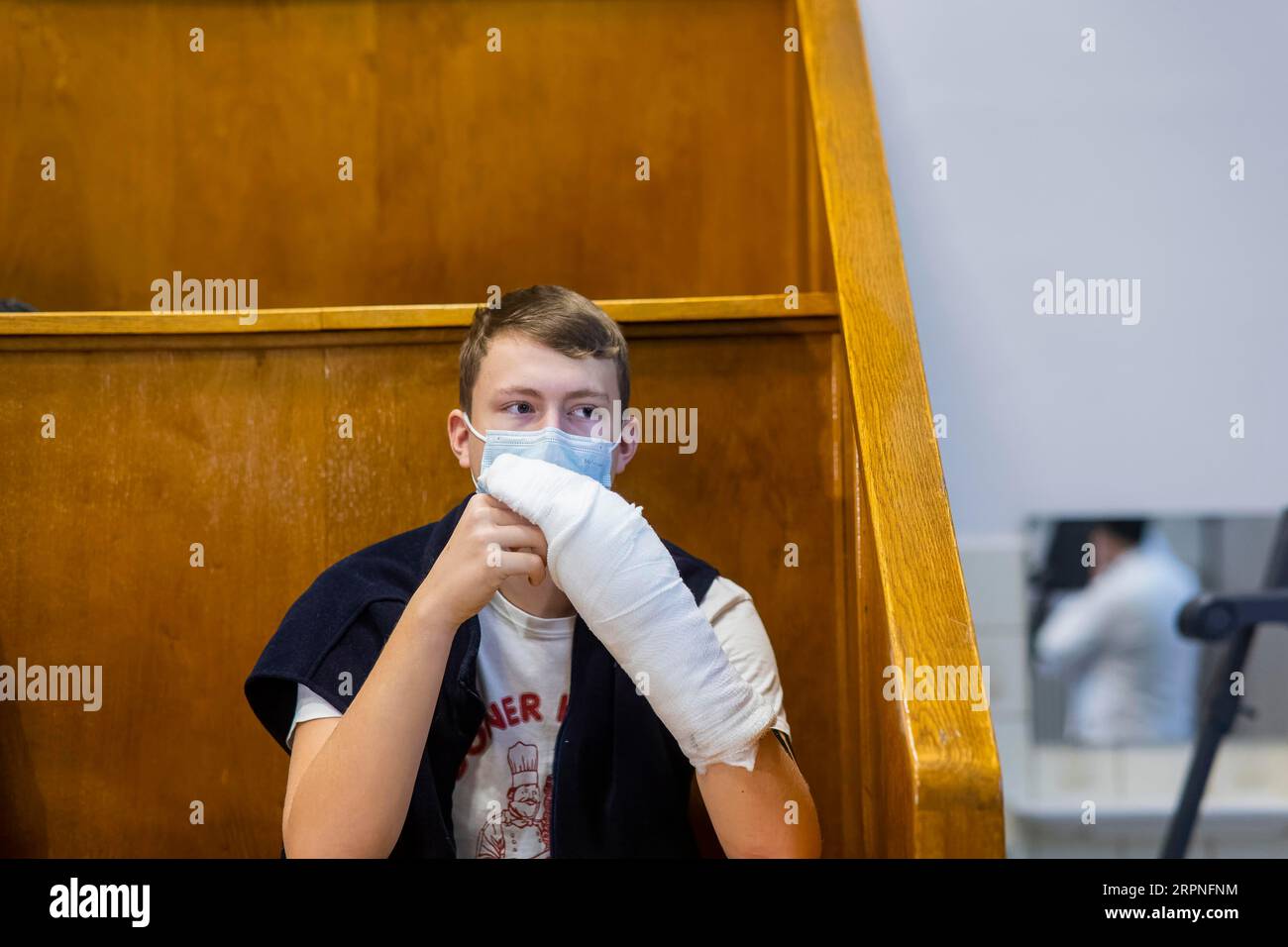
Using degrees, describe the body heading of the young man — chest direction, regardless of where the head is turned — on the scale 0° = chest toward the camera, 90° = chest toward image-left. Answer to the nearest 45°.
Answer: approximately 0°

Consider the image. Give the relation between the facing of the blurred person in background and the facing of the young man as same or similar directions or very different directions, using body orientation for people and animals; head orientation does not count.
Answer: very different directions

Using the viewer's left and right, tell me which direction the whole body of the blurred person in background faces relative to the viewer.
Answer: facing away from the viewer and to the left of the viewer

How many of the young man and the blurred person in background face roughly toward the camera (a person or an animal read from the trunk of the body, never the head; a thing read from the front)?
1

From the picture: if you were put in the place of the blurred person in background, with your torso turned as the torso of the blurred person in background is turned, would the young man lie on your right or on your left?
on your left

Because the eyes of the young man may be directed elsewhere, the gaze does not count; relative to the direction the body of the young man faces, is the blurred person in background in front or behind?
behind

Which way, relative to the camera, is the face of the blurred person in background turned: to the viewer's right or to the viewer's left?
to the viewer's left
